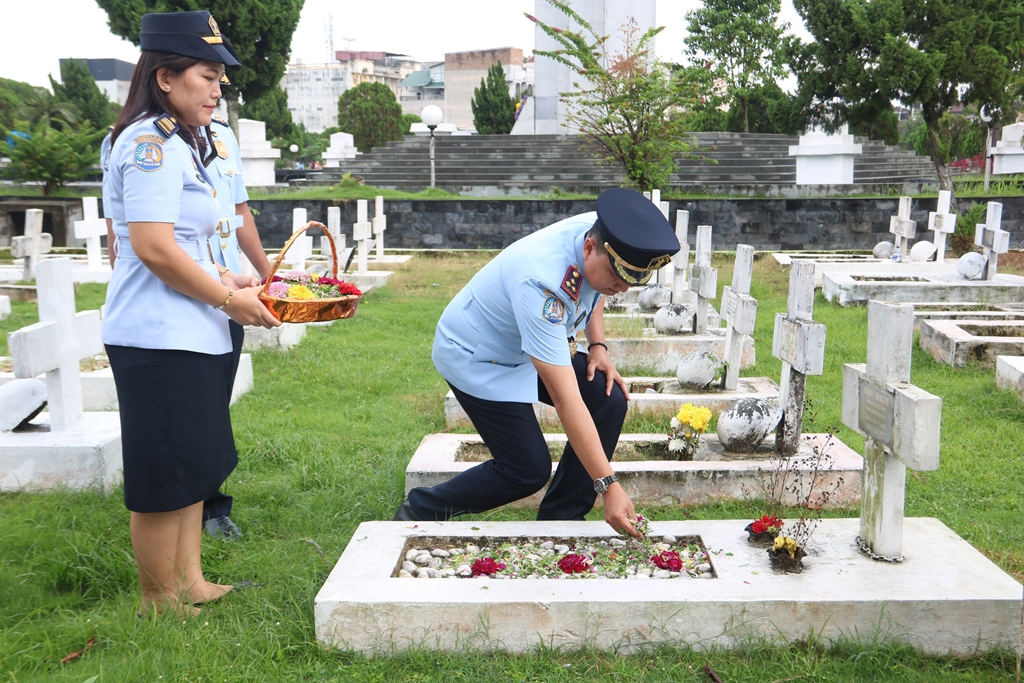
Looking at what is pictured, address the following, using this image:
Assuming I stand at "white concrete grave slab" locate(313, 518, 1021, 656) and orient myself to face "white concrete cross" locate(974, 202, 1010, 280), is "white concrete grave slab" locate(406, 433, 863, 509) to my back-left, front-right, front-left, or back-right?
front-left

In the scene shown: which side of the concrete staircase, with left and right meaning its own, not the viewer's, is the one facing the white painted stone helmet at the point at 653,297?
front

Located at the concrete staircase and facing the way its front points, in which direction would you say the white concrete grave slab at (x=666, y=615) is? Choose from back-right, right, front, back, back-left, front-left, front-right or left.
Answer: front

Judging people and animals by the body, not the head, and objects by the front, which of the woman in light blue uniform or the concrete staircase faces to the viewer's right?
the woman in light blue uniform

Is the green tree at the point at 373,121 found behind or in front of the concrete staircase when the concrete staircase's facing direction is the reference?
behind

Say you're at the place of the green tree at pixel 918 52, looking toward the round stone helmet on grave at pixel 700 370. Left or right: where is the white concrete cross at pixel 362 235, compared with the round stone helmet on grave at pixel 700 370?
right

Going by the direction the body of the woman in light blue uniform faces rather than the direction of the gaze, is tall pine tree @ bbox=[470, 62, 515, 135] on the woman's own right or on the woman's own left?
on the woman's own left

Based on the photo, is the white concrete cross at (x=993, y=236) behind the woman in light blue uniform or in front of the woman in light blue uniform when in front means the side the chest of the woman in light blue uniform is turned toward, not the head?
in front

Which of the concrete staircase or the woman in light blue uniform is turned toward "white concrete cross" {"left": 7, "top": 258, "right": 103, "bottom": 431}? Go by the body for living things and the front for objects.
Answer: the concrete staircase

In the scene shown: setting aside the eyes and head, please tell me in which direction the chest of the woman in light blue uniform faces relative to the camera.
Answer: to the viewer's right

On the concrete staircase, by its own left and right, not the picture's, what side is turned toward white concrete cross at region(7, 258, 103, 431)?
front

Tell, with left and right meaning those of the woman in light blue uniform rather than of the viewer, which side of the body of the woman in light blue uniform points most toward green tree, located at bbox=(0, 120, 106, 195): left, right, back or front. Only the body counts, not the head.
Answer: left

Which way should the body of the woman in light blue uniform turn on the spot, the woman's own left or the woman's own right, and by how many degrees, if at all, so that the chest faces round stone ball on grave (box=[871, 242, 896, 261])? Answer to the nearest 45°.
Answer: approximately 45° to the woman's own left

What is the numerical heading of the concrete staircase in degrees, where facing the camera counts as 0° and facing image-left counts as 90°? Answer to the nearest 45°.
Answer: approximately 0°

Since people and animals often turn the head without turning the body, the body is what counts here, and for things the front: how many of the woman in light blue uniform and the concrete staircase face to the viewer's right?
1
